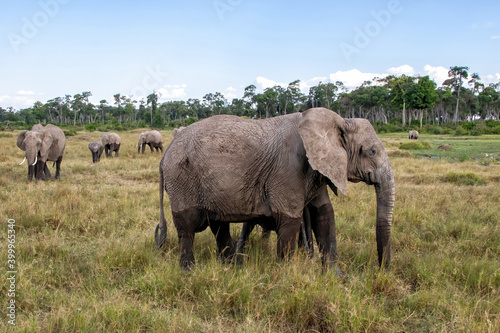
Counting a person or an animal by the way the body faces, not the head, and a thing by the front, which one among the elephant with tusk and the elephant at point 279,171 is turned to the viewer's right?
the elephant

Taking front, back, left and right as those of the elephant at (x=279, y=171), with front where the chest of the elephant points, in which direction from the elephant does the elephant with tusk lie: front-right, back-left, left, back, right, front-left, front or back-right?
back-left

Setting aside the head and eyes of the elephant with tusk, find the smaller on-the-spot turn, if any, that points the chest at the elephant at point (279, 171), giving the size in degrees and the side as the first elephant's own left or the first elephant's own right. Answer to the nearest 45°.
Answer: approximately 45° to the first elephant's own left

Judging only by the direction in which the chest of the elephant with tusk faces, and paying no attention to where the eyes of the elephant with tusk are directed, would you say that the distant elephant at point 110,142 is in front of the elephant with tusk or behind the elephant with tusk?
behind

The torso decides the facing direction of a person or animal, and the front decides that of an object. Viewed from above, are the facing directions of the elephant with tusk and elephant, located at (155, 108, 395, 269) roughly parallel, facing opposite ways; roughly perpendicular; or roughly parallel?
roughly perpendicular

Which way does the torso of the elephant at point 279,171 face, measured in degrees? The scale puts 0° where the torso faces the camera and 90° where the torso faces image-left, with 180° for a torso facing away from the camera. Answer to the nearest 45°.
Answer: approximately 270°

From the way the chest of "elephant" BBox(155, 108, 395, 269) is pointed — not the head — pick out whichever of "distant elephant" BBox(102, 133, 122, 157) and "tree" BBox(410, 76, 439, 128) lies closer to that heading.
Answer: the tree

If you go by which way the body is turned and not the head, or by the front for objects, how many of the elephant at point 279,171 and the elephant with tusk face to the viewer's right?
1

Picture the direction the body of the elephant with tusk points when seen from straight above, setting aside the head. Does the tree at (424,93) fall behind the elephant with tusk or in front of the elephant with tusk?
behind
